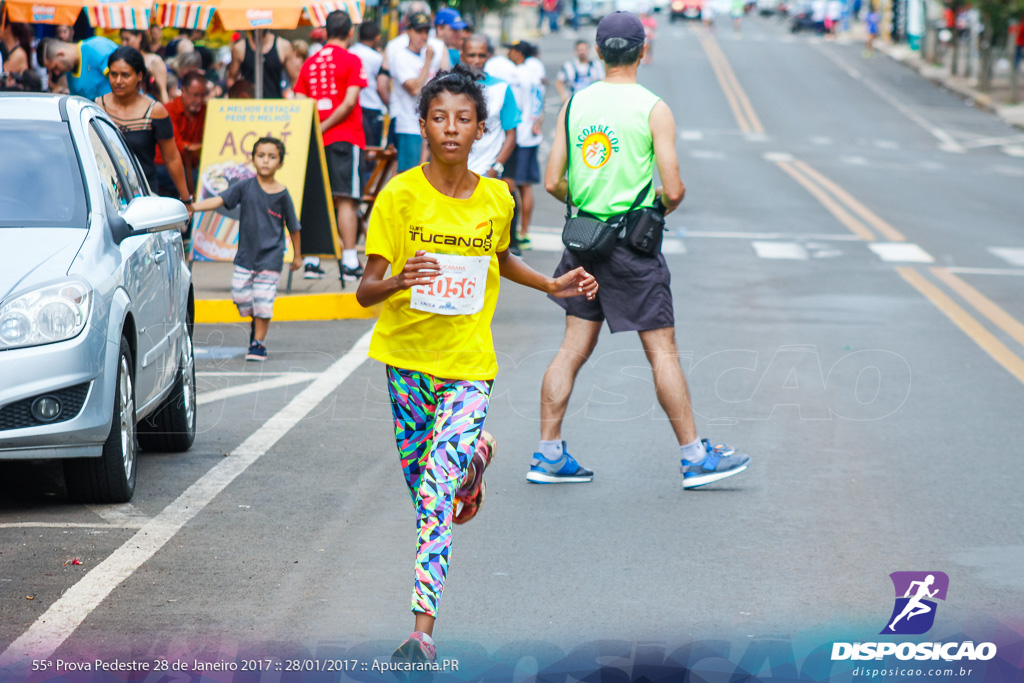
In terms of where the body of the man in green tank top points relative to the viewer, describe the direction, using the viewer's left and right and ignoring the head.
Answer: facing away from the viewer and to the right of the viewer

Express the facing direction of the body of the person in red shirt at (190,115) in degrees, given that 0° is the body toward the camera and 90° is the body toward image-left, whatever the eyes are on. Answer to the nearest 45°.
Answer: approximately 315°

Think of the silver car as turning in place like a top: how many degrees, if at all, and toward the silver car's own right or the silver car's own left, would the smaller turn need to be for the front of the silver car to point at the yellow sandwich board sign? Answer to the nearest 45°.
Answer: approximately 180°

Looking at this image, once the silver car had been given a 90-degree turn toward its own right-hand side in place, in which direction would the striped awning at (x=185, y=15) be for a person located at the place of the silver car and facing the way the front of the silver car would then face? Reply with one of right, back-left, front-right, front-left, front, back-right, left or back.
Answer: right

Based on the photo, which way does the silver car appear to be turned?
toward the camera

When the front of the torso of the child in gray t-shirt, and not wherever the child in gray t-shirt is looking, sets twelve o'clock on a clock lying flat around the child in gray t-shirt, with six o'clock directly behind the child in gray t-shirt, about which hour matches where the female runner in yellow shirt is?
The female runner in yellow shirt is roughly at 12 o'clock from the child in gray t-shirt.

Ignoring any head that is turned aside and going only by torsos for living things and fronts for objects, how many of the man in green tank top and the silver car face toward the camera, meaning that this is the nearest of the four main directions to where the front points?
1

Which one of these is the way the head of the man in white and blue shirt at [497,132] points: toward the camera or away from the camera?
toward the camera

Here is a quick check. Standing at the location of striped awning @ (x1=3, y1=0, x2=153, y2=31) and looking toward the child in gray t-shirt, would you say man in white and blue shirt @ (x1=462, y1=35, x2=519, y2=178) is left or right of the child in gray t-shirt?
left

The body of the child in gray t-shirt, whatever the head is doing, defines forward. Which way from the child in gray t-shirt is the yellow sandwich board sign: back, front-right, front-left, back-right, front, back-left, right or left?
back

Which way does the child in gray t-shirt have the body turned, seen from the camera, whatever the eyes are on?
toward the camera

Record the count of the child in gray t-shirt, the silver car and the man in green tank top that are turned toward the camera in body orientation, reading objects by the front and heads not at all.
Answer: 2

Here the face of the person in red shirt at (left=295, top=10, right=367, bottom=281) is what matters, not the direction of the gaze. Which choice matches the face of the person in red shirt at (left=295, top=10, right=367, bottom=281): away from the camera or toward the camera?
away from the camera
